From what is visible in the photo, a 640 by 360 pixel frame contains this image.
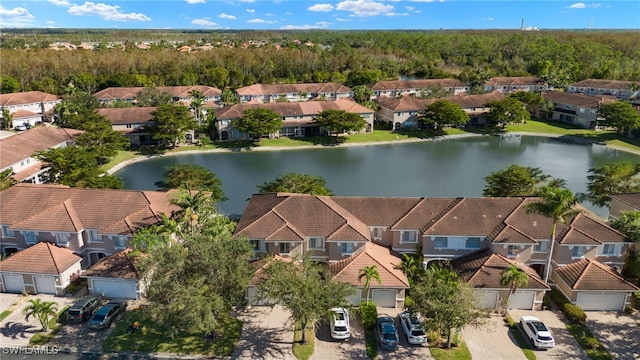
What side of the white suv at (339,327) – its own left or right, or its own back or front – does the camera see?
back

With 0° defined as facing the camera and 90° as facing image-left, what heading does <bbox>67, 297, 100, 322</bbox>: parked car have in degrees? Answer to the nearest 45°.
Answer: approximately 225°

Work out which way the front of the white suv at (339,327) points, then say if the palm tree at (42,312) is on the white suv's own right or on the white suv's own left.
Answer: on the white suv's own left

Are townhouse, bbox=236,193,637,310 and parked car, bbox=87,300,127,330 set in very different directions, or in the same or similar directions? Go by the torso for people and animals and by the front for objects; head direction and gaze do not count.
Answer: very different directions

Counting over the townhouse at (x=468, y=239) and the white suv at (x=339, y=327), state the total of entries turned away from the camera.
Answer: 1

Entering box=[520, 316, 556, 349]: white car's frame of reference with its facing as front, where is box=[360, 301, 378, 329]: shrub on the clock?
The shrub is roughly at 10 o'clock from the white car.

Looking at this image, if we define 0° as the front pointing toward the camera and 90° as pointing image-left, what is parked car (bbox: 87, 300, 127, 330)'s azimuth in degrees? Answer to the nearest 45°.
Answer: approximately 225°

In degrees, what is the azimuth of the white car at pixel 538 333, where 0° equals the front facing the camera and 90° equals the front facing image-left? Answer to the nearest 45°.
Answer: approximately 135°

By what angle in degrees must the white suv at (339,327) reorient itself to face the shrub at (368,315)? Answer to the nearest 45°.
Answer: approximately 45° to its right

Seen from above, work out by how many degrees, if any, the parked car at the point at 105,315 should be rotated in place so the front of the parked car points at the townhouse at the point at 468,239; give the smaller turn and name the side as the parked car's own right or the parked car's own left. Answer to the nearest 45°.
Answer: approximately 45° to the parked car's own right

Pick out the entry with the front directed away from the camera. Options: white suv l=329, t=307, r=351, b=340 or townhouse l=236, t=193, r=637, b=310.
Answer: the white suv

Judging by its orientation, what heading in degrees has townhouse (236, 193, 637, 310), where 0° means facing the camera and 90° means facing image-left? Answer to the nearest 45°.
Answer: approximately 0°

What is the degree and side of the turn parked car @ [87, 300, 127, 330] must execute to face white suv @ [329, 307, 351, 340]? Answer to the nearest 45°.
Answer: approximately 90° to its right

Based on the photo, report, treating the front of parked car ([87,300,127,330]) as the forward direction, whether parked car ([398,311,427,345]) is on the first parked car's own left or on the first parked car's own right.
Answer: on the first parked car's own right

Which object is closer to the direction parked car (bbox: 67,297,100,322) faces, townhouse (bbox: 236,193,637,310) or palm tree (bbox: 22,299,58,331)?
the townhouse

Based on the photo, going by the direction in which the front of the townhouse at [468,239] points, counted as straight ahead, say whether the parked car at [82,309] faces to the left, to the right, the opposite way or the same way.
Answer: the opposite way

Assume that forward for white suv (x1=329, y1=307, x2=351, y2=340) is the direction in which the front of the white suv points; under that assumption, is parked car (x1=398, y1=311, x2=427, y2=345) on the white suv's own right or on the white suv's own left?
on the white suv's own right
